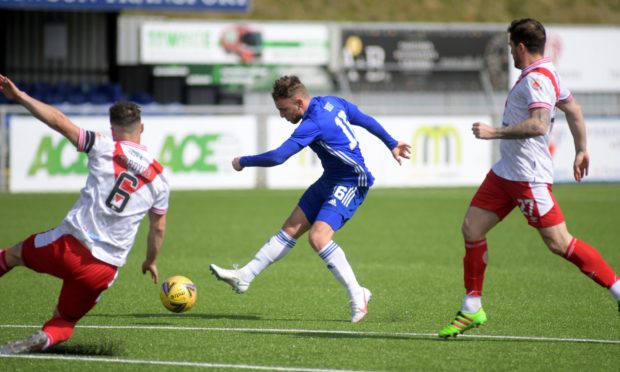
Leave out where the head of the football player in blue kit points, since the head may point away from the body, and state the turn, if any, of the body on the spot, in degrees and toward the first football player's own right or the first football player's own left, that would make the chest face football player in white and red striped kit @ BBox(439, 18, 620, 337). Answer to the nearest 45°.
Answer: approximately 135° to the first football player's own left

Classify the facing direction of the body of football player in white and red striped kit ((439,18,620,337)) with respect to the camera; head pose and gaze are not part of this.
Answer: to the viewer's left

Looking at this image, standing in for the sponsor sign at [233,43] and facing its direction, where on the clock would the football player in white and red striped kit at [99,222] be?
The football player in white and red striped kit is roughly at 12 o'clock from the sponsor sign.

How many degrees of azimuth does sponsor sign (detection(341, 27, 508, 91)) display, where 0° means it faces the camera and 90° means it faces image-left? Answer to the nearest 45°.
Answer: approximately 0°

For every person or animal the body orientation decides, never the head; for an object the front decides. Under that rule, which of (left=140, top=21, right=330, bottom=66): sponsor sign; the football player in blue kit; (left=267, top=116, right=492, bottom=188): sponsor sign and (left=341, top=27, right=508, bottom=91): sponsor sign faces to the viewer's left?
the football player in blue kit

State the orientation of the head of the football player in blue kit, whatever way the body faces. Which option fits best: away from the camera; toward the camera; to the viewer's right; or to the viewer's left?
to the viewer's left

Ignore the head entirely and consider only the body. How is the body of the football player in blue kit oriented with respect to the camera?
to the viewer's left

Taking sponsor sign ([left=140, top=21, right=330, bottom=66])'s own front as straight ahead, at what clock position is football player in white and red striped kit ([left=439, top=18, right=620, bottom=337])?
The football player in white and red striped kit is roughly at 12 o'clock from the sponsor sign.

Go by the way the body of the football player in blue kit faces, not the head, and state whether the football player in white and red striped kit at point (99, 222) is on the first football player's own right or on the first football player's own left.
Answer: on the first football player's own left

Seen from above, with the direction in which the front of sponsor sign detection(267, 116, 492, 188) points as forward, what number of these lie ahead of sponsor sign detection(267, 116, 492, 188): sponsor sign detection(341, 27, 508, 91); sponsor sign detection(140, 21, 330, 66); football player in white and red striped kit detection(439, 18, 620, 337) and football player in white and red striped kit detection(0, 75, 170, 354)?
2

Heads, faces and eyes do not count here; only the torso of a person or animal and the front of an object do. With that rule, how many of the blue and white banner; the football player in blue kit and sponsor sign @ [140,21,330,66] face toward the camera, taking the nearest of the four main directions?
2

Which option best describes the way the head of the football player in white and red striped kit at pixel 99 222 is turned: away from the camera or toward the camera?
away from the camera

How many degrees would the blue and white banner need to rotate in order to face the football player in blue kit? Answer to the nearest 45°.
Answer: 0° — it already faces them
